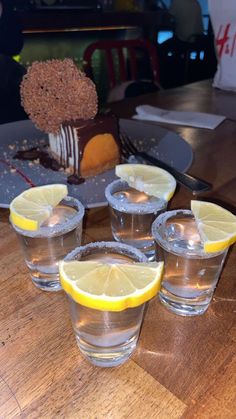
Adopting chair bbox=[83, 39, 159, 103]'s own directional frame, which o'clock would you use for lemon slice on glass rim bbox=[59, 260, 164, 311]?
The lemon slice on glass rim is roughly at 12 o'clock from the chair.

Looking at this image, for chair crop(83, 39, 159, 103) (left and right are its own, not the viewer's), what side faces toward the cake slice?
front

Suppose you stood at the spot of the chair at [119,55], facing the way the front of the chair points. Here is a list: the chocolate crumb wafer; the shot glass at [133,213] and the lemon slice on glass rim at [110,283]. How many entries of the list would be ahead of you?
3

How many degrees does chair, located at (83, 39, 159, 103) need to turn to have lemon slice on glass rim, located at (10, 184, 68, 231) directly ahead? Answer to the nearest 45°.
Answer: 0° — it already faces it

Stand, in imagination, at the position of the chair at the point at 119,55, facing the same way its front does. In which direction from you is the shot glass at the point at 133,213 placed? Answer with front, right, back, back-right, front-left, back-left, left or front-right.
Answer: front

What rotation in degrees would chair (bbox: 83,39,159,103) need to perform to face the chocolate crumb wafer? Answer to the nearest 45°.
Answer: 0° — it already faces it

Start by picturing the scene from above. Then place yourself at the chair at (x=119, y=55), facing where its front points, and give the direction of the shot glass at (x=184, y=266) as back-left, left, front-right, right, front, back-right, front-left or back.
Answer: front

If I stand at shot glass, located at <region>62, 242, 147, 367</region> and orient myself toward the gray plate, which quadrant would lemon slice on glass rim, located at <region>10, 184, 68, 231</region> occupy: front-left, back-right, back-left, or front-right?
front-left

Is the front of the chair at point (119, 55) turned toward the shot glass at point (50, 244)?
yes

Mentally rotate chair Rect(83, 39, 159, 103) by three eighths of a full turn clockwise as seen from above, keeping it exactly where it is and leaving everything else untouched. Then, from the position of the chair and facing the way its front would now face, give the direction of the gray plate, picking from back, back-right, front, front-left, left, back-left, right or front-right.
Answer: back-left

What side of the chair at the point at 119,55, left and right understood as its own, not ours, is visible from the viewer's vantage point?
front

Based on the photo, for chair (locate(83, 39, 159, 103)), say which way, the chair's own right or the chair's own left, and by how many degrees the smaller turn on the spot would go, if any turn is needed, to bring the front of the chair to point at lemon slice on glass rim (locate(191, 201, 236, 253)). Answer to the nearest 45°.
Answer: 0° — it already faces it

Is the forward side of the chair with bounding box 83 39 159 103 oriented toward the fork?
yes
